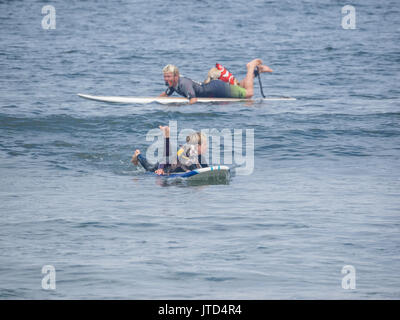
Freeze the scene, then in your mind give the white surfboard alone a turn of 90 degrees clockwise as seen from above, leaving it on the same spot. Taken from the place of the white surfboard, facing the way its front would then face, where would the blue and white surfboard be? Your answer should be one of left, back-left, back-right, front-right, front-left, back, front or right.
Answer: back

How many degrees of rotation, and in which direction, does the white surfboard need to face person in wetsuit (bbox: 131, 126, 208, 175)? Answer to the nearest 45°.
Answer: approximately 90° to its left

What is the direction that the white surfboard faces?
to the viewer's left
